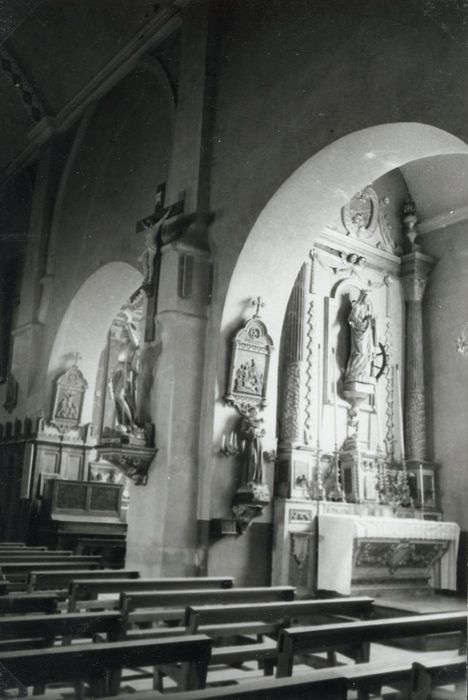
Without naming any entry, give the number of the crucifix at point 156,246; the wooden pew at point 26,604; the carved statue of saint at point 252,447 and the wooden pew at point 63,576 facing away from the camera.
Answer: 2

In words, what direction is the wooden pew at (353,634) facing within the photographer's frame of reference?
facing away from the viewer and to the left of the viewer

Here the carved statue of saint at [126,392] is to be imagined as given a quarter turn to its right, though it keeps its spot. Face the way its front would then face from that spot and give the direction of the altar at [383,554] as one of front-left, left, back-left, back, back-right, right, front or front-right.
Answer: back-right

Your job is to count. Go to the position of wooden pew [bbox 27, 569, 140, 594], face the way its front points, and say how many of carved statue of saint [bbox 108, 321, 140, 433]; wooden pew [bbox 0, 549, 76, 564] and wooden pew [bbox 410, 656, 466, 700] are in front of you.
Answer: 2

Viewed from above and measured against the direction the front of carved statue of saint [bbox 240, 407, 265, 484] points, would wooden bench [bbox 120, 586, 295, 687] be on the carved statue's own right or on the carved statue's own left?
on the carved statue's own right

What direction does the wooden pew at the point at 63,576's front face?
away from the camera

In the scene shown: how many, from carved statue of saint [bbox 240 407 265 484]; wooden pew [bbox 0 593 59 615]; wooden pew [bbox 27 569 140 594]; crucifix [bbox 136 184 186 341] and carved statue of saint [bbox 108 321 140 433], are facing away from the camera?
2

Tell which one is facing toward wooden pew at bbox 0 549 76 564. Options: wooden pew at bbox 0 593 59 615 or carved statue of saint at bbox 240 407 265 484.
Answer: wooden pew at bbox 0 593 59 615

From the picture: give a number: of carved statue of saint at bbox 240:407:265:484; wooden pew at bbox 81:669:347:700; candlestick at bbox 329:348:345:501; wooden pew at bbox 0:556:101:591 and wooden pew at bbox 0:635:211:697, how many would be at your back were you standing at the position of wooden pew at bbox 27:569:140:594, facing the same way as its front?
2

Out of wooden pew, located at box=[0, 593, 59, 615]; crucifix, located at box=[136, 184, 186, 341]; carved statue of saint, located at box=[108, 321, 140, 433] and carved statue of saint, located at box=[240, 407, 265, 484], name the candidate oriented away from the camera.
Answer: the wooden pew

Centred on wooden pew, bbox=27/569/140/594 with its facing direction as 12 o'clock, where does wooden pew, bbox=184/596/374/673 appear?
wooden pew, bbox=184/596/374/673 is roughly at 5 o'clock from wooden pew, bbox=27/569/140/594.

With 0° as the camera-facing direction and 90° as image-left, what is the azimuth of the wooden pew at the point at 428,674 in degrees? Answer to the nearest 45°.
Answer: approximately 135°
